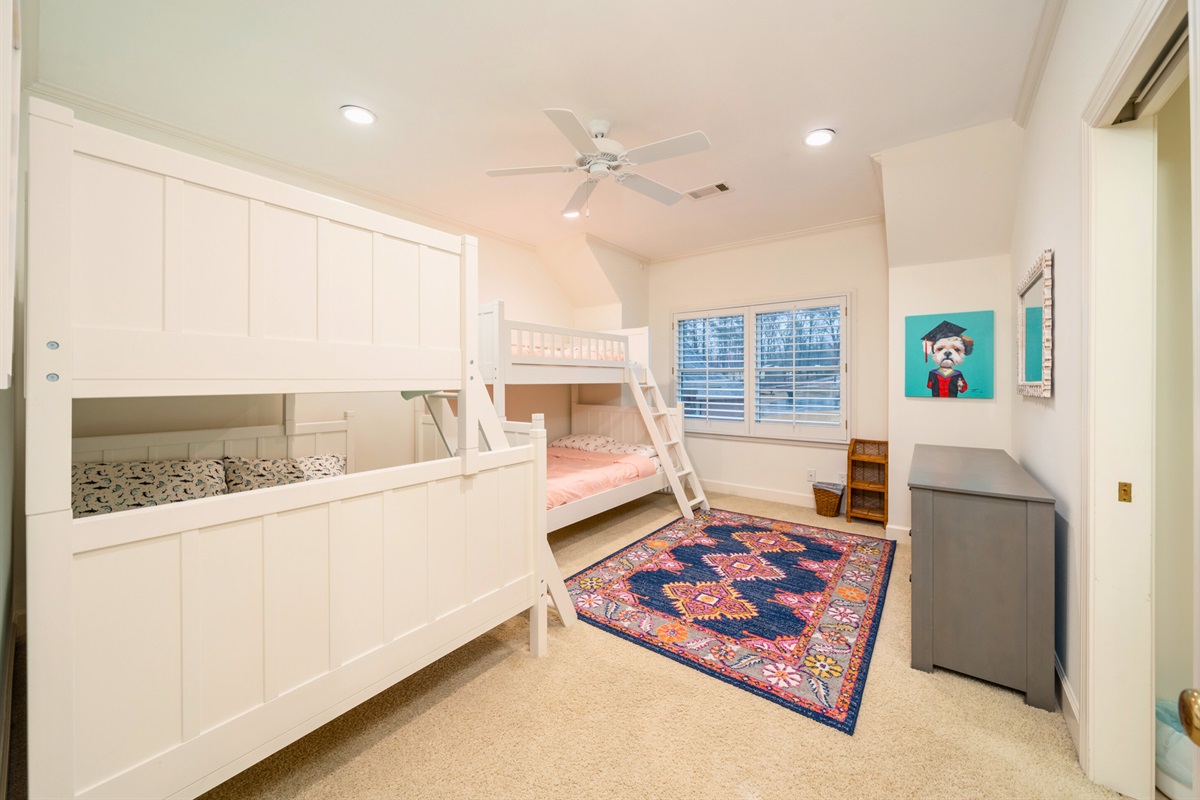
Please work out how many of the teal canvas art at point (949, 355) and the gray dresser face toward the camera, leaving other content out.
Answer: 1

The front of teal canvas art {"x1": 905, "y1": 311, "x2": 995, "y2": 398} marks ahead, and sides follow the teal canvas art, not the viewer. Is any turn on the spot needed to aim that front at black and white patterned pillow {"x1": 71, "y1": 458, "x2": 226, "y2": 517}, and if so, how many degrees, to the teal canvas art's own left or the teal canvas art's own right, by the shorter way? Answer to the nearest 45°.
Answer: approximately 45° to the teal canvas art's own right

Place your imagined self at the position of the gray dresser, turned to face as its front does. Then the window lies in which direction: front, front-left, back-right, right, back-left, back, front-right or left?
front-right

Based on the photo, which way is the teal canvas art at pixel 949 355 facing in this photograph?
toward the camera

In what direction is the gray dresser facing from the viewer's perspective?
to the viewer's left

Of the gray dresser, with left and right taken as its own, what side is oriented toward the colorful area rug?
front

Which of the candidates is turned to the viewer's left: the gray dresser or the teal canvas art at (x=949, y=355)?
the gray dresser

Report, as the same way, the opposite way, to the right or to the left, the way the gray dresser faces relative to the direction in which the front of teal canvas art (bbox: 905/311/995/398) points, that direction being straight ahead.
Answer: to the right

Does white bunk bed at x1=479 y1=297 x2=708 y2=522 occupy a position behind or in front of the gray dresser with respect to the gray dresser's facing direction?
in front
